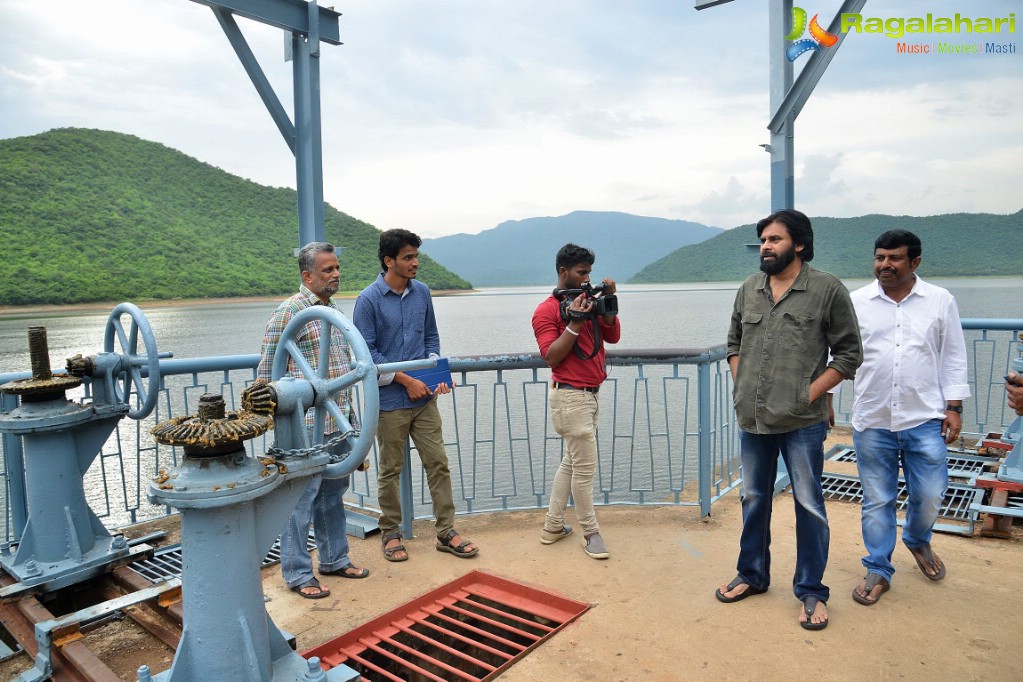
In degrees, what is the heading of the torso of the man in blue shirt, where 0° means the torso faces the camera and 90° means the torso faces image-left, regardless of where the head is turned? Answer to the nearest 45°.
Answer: approximately 315°

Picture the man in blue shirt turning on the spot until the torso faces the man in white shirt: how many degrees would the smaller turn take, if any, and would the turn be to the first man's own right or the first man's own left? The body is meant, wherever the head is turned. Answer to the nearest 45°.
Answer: approximately 45° to the first man's own left

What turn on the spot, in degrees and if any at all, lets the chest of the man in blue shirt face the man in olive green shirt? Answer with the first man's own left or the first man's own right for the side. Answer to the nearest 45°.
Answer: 0° — they already face them

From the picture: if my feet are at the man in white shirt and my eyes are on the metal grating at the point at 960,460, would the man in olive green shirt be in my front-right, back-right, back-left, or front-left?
back-left

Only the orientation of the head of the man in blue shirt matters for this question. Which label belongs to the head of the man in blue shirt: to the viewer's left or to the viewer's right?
to the viewer's right

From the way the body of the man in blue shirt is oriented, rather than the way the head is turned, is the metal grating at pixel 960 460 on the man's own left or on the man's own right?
on the man's own left
